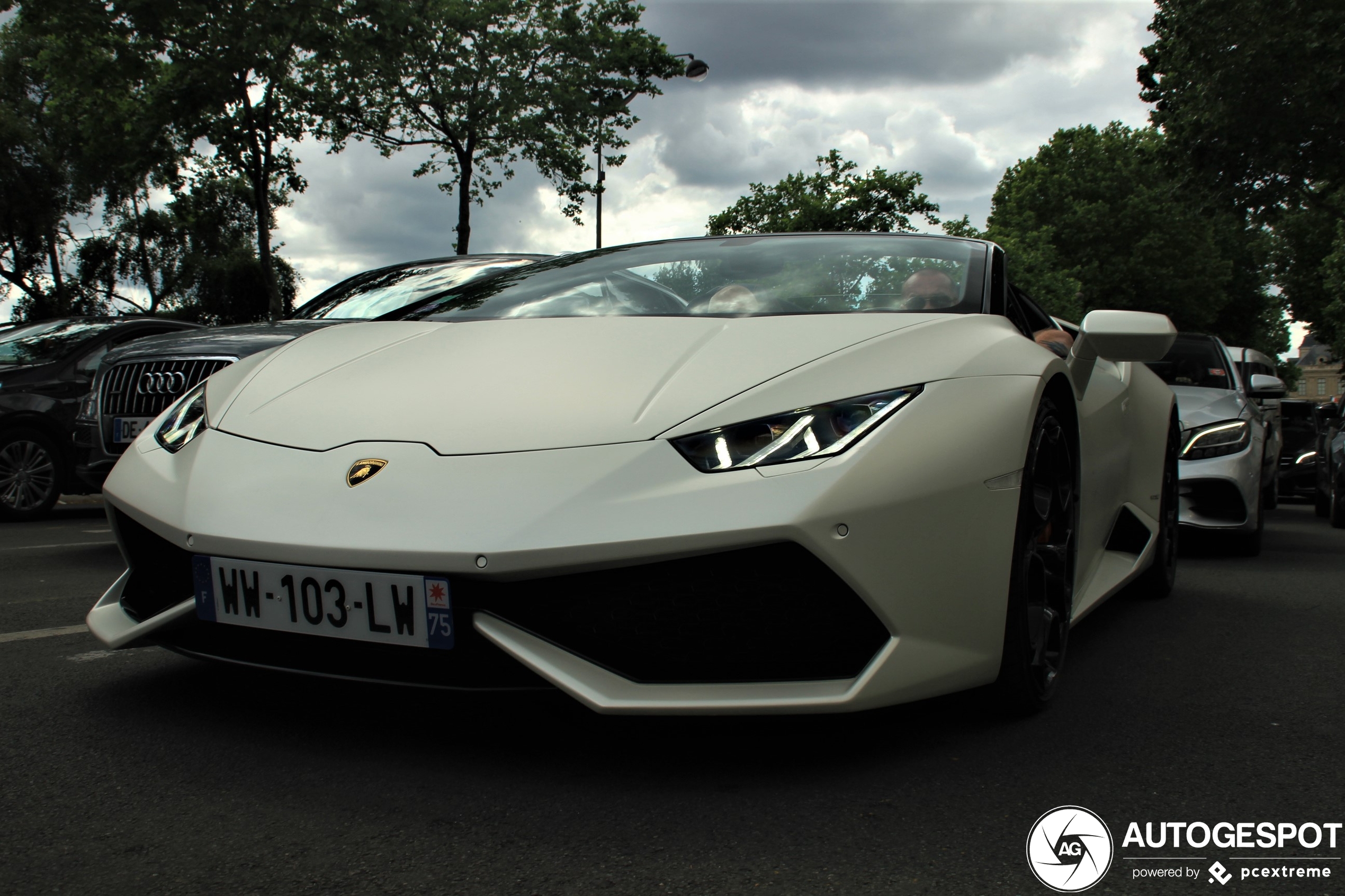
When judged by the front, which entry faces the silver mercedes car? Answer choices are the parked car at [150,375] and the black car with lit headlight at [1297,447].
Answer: the black car with lit headlight at [1297,447]

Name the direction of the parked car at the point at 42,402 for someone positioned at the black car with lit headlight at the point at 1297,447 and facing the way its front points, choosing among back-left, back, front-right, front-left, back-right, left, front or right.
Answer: front-right

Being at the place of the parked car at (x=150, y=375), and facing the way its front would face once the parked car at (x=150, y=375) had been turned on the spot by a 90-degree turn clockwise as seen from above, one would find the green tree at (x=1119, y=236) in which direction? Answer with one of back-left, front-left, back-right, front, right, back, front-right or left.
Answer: right

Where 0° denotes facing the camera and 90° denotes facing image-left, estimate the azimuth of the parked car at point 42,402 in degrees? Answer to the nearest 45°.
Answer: approximately 45°

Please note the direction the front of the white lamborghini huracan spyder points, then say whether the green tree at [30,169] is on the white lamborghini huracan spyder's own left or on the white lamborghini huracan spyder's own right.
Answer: on the white lamborghini huracan spyder's own right

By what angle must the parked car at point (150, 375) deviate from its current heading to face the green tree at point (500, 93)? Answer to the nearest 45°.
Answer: approximately 135° to its right

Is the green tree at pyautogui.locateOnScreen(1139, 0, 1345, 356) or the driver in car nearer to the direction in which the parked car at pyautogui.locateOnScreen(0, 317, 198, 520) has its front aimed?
the driver in car

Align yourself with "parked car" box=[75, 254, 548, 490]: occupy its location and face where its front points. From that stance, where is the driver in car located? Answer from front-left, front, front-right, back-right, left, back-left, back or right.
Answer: left

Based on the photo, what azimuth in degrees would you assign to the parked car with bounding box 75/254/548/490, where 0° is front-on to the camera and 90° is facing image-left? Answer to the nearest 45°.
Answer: approximately 45°

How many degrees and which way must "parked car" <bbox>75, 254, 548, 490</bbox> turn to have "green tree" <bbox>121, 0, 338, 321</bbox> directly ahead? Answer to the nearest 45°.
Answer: approximately 135° to its right

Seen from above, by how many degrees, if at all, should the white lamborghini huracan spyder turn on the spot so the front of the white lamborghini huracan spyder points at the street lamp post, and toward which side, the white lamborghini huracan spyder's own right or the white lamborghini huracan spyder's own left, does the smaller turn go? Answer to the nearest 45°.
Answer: approximately 135° to the white lamborghini huracan spyder's own right

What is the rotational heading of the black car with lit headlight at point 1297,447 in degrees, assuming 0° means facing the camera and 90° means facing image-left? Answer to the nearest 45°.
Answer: approximately 0°
